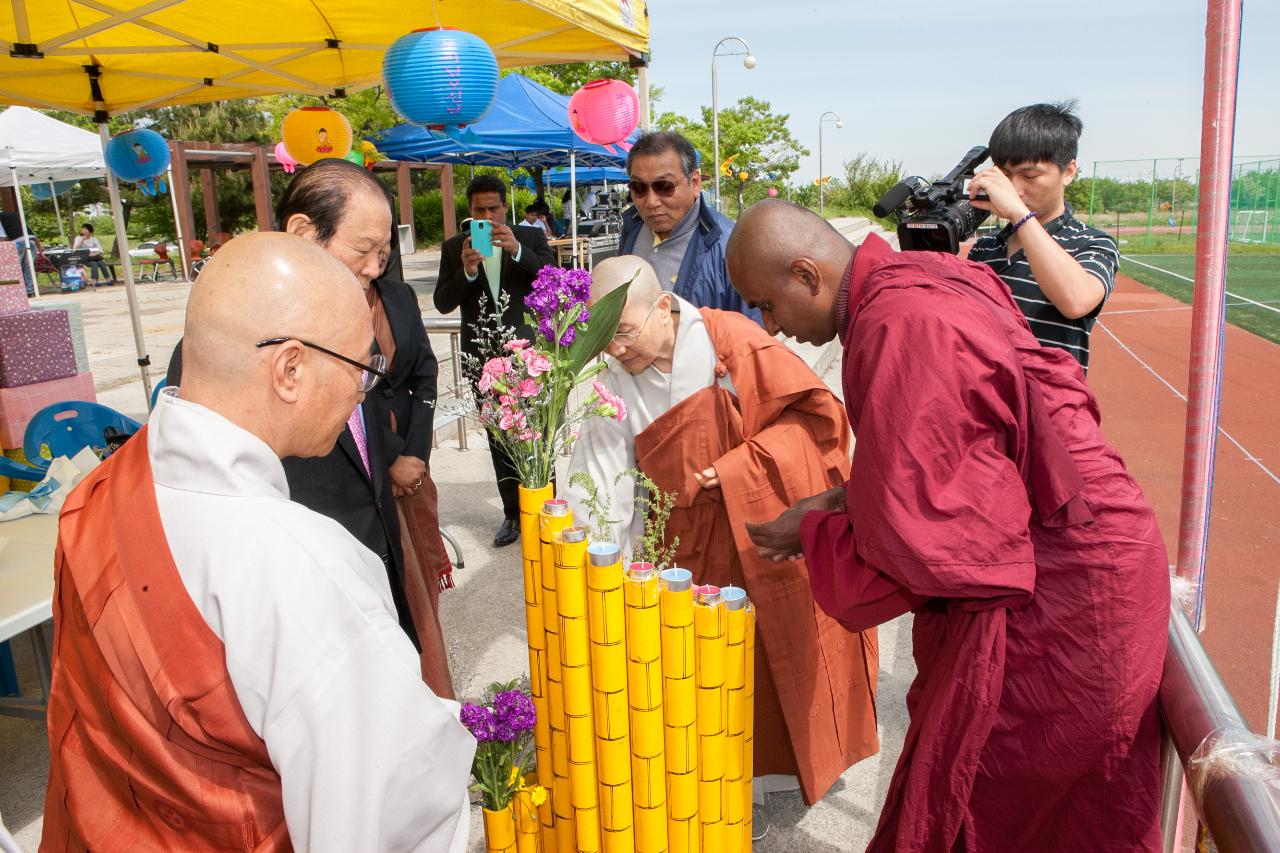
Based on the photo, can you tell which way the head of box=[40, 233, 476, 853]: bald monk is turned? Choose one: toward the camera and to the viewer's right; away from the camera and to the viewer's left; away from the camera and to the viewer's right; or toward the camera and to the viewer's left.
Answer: away from the camera and to the viewer's right

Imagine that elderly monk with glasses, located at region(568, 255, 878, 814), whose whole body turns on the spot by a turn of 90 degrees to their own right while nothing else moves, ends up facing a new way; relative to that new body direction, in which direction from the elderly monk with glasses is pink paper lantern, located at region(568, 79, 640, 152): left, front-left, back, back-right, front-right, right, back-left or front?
front-right

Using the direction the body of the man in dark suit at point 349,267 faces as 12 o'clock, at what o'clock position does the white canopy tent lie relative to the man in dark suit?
The white canopy tent is roughly at 7 o'clock from the man in dark suit.

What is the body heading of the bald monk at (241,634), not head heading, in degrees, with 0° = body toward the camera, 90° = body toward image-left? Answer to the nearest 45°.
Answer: approximately 225°

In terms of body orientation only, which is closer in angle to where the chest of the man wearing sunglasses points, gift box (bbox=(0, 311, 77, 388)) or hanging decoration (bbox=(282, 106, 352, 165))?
the gift box

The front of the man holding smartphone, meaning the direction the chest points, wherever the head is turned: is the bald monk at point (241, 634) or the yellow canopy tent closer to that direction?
the bald monk

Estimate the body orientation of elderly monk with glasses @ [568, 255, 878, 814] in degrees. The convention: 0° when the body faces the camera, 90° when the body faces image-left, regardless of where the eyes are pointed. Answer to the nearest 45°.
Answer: approximately 45°

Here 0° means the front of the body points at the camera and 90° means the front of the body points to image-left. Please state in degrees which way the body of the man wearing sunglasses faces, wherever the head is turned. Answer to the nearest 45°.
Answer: approximately 45°

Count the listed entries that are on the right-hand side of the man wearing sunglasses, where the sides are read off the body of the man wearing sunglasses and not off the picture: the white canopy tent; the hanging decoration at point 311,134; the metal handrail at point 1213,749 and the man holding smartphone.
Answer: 3

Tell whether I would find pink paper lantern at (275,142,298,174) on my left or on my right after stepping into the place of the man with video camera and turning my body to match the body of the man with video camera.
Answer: on my right
